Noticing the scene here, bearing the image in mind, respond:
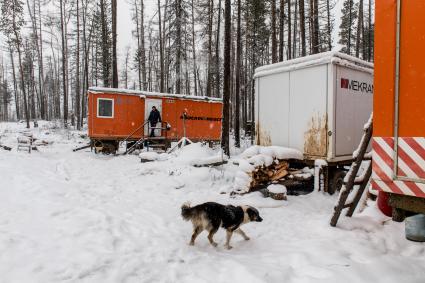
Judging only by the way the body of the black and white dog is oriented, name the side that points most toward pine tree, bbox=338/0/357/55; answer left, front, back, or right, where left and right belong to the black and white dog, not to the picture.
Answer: left

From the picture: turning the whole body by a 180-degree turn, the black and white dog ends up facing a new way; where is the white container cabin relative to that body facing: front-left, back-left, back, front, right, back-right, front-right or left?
back-right

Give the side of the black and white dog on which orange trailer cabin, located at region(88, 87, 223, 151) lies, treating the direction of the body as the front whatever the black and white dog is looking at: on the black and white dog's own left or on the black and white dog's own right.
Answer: on the black and white dog's own left

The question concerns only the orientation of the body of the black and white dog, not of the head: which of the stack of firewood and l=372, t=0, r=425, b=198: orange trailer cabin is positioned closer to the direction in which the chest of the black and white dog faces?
the orange trailer cabin

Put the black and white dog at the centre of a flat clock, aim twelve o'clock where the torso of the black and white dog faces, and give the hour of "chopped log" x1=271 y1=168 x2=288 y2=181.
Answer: The chopped log is roughly at 10 o'clock from the black and white dog.

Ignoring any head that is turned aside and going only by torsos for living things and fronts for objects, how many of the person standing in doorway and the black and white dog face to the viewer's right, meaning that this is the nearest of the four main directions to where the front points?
1

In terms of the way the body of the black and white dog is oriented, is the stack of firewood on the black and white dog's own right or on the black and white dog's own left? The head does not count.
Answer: on the black and white dog's own left

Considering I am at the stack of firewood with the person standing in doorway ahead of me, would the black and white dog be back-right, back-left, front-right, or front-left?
back-left

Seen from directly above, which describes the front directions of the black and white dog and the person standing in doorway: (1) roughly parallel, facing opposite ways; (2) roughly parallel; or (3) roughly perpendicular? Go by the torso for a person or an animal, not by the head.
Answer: roughly perpendicular

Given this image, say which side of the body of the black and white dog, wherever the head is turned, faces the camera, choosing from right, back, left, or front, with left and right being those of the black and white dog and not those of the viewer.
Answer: right
